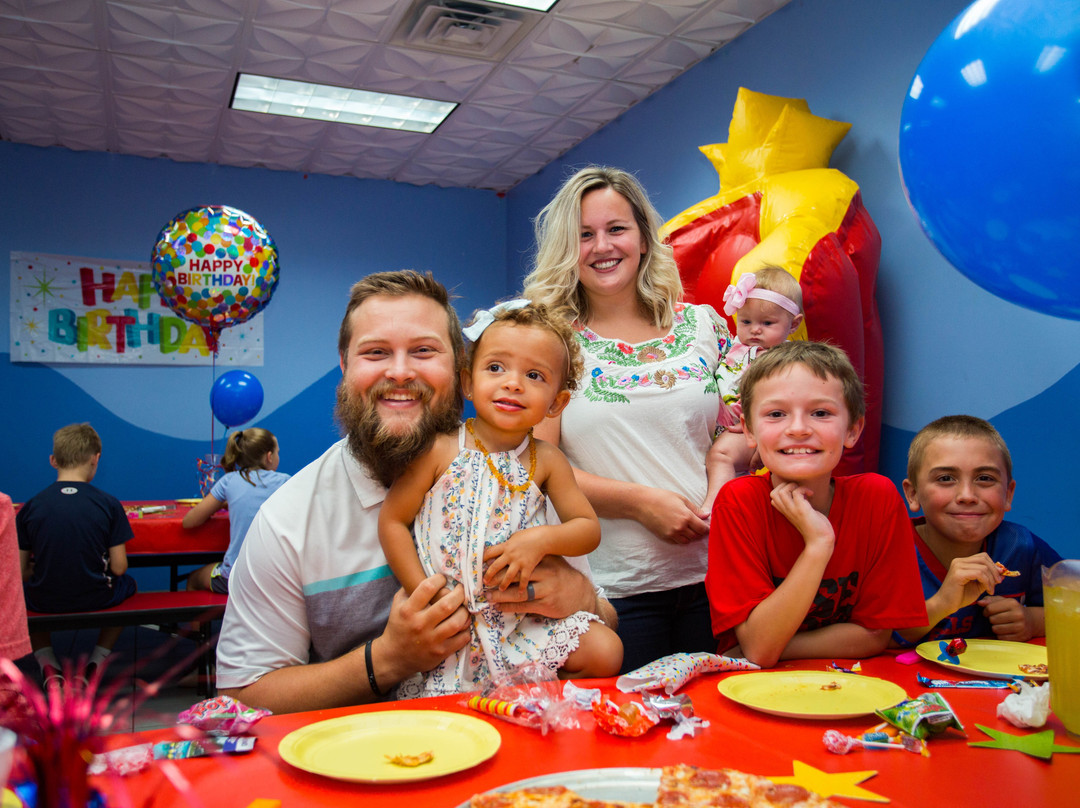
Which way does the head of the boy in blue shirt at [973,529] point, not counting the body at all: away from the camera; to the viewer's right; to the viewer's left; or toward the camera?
toward the camera

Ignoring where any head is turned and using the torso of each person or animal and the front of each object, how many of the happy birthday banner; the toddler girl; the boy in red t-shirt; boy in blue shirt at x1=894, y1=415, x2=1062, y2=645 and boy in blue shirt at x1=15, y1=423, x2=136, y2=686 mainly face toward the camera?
4

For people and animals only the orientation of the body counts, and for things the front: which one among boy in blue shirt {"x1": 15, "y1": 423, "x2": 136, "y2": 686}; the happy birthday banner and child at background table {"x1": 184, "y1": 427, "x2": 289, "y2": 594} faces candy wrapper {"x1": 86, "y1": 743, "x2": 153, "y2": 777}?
the happy birthday banner

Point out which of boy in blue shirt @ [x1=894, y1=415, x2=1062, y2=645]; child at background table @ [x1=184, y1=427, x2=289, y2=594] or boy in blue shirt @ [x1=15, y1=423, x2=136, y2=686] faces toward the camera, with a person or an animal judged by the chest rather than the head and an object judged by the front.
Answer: boy in blue shirt @ [x1=894, y1=415, x2=1062, y2=645]

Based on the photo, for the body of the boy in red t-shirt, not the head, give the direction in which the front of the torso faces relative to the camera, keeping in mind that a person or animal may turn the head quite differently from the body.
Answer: toward the camera

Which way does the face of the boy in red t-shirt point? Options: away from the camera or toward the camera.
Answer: toward the camera

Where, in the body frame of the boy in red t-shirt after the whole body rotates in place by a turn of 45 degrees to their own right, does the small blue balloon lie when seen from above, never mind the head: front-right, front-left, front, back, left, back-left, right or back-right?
right

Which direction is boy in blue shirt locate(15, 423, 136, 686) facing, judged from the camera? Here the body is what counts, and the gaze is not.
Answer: away from the camera

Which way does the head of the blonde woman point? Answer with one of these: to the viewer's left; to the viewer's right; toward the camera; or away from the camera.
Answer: toward the camera

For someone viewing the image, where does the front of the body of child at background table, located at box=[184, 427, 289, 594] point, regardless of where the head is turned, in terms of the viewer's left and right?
facing away from the viewer and to the left of the viewer

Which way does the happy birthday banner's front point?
toward the camera

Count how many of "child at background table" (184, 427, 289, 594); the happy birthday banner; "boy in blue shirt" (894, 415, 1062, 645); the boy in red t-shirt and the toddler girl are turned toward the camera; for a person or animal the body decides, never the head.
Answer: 4

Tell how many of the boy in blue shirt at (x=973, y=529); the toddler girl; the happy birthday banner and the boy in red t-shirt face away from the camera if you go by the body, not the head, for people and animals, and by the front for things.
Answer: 0

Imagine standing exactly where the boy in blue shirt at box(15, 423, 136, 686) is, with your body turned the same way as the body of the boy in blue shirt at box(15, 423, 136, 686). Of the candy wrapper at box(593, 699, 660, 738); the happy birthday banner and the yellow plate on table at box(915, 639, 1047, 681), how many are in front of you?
1

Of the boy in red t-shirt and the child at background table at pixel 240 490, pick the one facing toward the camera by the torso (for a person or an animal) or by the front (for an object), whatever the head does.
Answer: the boy in red t-shirt

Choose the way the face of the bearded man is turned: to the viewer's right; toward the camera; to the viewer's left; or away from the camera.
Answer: toward the camera
